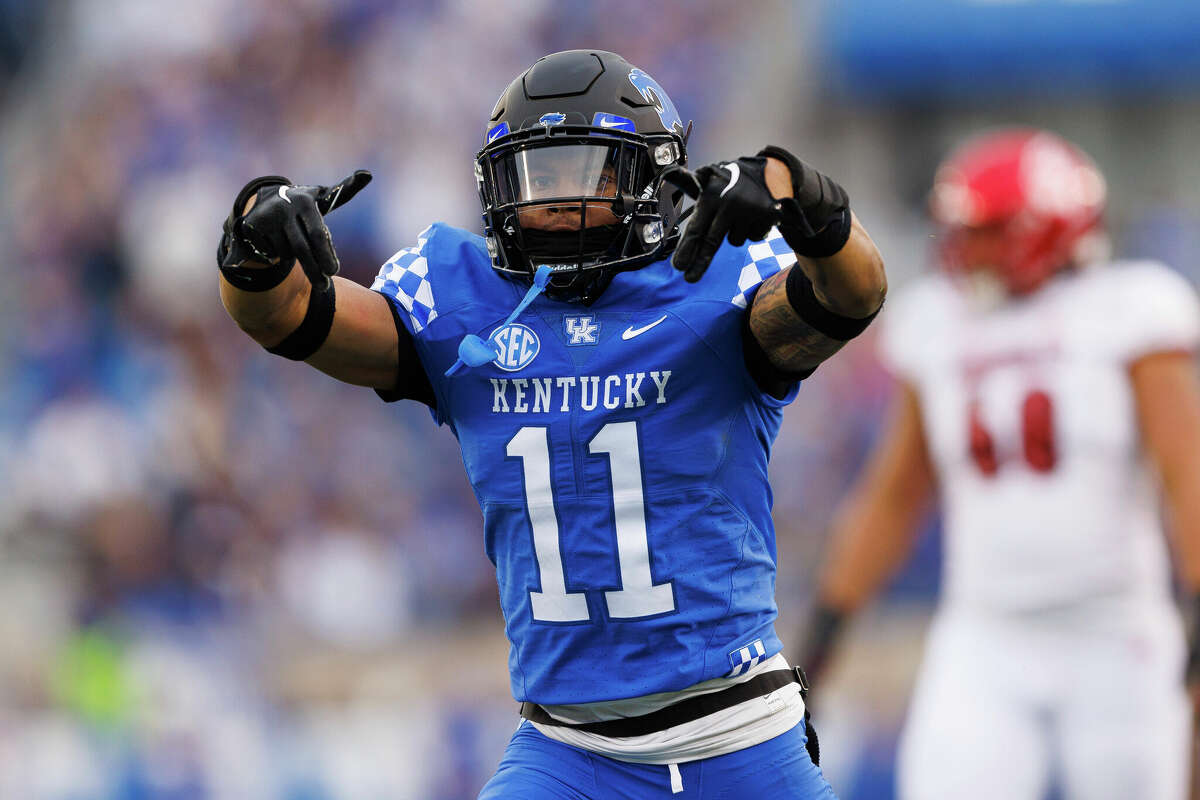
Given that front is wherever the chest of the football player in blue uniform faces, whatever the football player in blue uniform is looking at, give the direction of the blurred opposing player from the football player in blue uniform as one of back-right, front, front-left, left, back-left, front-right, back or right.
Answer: back-left

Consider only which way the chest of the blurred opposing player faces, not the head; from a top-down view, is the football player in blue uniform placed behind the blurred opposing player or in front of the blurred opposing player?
in front

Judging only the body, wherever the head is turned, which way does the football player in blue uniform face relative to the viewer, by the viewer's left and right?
facing the viewer

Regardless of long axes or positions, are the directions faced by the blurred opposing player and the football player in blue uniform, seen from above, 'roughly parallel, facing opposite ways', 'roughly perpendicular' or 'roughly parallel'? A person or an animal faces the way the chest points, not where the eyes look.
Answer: roughly parallel

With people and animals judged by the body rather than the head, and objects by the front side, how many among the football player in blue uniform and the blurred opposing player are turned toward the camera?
2

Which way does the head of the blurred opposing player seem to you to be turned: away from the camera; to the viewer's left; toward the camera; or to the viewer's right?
toward the camera

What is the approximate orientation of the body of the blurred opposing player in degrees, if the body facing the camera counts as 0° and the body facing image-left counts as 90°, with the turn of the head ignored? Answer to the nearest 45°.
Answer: approximately 0°
